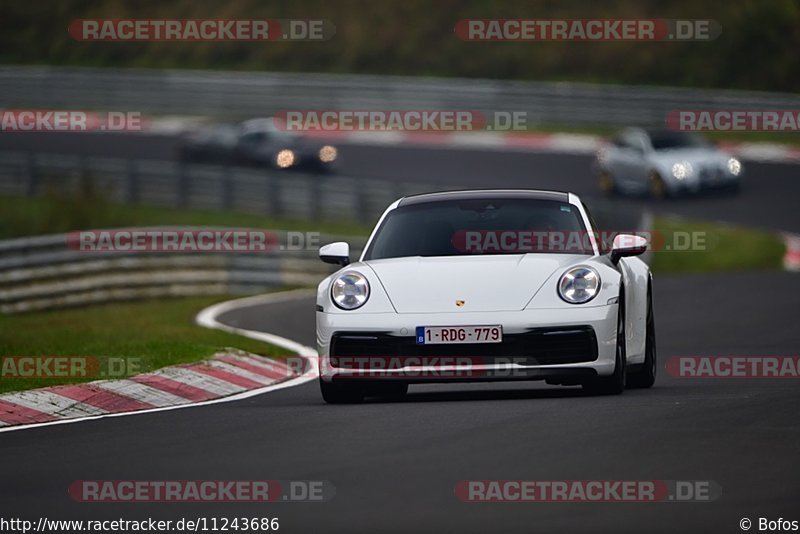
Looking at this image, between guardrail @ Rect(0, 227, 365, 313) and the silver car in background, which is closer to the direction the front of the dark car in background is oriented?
the silver car in background

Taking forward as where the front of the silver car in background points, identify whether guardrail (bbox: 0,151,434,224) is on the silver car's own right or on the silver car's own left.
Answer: on the silver car's own right

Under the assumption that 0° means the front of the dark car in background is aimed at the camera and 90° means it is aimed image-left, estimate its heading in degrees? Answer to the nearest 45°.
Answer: approximately 315°

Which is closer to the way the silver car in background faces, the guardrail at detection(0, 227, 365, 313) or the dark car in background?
the guardrail

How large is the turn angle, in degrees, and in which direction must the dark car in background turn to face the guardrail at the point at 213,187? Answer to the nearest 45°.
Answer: approximately 45° to its right

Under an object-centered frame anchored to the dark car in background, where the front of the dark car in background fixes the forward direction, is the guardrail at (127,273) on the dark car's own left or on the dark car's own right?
on the dark car's own right

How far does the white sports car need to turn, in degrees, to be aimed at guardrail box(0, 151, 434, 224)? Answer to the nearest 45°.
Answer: approximately 180°

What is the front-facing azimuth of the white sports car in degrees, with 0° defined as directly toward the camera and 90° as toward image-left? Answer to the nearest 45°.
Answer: approximately 0°

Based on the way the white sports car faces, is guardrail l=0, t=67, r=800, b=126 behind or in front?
behind
